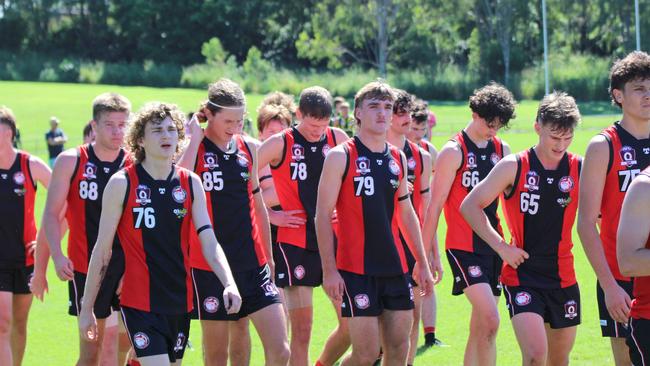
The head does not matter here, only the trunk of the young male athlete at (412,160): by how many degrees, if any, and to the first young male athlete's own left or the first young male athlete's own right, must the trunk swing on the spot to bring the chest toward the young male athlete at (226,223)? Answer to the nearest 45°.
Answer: approximately 90° to the first young male athlete's own right

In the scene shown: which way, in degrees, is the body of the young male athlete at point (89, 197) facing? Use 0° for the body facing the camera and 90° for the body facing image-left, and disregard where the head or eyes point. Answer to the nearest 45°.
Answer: approximately 315°

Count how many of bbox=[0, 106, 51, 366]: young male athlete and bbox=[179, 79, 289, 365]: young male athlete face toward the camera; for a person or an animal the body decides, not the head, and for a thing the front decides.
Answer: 2

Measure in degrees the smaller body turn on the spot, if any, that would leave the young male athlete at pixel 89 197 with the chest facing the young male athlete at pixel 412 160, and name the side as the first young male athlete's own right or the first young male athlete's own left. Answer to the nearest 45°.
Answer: approximately 135° to the first young male athlete's own left

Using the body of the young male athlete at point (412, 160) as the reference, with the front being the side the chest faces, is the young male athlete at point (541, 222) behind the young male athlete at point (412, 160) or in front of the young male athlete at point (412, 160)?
in front

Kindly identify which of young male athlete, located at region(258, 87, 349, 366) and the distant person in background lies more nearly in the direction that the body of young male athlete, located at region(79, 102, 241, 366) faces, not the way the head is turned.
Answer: the young male athlete
